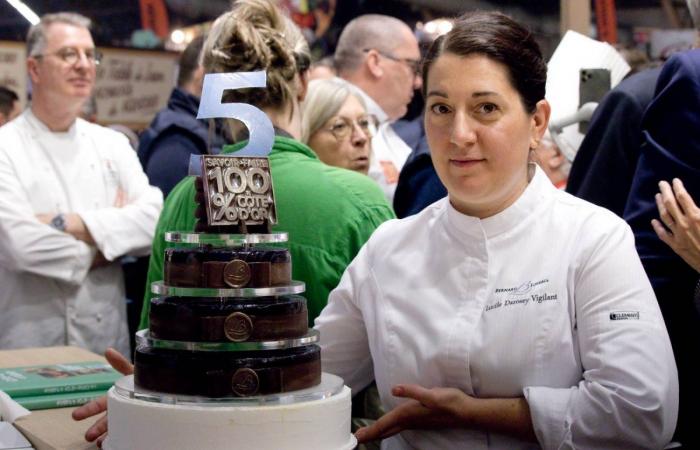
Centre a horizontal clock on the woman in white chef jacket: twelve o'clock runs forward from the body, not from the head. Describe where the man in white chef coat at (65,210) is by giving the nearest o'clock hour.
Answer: The man in white chef coat is roughly at 3 o'clock from the woman in white chef jacket.

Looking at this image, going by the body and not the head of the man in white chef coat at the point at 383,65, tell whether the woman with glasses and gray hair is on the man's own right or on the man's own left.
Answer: on the man's own right

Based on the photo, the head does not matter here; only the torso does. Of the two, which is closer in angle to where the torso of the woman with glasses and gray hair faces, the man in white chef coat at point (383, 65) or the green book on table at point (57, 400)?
the green book on table

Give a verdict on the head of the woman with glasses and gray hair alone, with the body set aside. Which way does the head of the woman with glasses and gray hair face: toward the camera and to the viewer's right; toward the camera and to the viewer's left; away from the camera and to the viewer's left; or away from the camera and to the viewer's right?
toward the camera and to the viewer's right

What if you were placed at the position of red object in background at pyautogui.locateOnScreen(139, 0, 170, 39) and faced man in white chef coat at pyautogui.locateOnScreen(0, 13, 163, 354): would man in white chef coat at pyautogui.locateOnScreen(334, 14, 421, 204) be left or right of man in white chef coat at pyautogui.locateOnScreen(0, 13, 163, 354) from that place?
left

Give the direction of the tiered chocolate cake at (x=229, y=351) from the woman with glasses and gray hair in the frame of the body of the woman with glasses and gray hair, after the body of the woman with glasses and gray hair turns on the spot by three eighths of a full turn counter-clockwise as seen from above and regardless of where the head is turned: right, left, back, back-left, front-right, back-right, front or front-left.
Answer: back

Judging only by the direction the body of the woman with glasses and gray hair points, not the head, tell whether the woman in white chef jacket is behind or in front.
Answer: in front

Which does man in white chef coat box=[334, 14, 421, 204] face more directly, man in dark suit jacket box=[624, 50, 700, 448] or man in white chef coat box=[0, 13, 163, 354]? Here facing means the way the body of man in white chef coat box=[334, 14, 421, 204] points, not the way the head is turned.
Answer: the man in dark suit jacket
